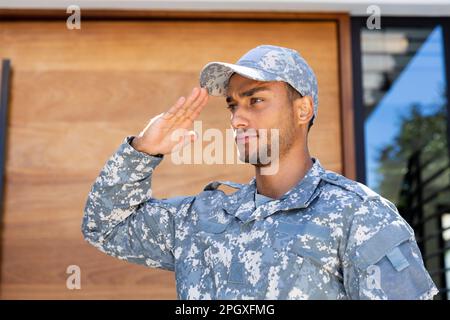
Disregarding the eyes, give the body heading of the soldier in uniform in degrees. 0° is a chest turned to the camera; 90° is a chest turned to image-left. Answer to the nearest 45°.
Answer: approximately 45°
